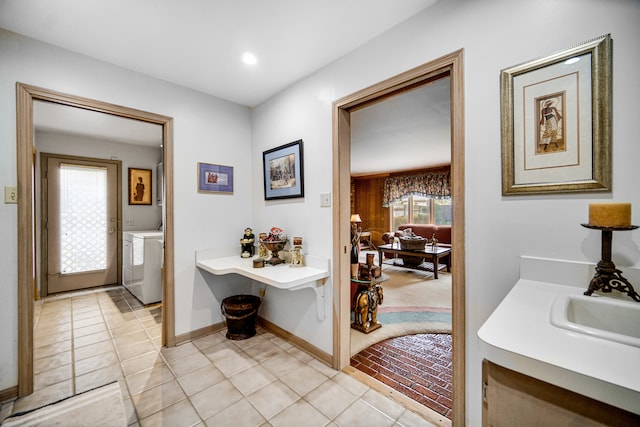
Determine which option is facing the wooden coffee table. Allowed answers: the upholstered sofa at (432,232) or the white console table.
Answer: the upholstered sofa

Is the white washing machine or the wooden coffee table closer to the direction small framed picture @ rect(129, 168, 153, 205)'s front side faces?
the white washing machine

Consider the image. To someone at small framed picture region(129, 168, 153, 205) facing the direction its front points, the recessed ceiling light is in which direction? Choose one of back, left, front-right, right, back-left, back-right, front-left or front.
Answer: front

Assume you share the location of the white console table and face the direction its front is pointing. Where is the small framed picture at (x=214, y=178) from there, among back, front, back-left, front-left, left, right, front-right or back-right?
right

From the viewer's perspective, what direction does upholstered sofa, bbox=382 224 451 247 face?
toward the camera

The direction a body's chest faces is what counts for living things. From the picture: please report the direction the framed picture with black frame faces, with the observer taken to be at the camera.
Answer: facing the viewer and to the left of the viewer

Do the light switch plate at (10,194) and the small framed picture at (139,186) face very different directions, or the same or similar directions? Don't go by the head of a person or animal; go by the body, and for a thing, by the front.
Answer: same or similar directions

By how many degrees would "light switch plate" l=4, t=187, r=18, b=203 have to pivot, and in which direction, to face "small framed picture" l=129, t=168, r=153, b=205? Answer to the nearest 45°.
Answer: approximately 135° to its left

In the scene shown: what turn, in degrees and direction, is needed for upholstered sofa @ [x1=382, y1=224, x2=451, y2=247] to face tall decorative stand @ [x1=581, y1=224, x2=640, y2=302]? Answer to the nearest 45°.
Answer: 0° — it already faces it

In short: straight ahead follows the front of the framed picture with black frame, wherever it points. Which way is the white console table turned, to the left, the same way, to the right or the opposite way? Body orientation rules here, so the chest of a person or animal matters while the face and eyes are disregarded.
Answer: the same way

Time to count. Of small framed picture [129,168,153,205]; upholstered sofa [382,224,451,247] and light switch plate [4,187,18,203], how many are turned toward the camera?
3

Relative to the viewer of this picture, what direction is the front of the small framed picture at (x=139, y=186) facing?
facing the viewer

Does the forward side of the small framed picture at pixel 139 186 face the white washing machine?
yes

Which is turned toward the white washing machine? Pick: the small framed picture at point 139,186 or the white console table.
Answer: the small framed picture

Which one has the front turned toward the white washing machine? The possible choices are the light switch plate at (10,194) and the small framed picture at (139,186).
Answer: the small framed picture

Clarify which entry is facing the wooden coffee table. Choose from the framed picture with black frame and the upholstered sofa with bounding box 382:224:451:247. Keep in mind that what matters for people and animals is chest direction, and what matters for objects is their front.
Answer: the upholstered sofa

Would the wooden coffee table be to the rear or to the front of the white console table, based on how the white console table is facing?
to the rear
